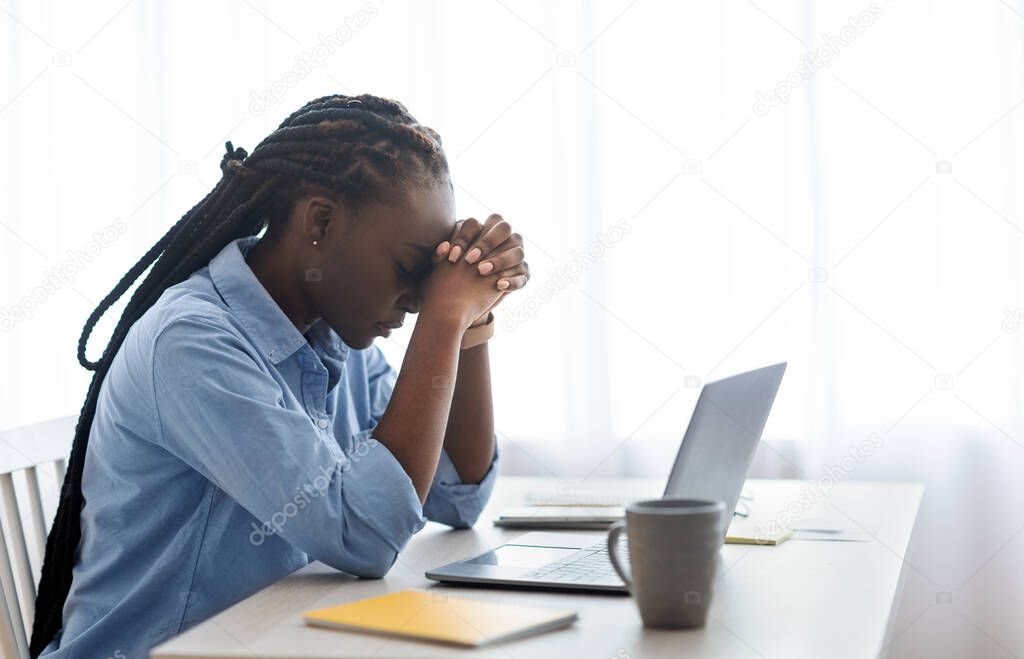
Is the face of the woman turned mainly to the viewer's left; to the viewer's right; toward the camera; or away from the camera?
to the viewer's right

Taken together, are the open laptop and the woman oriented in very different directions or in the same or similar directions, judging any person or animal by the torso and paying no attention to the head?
very different directions

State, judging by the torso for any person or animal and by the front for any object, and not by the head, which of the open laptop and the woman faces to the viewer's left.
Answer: the open laptop

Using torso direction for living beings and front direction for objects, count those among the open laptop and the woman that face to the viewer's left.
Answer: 1

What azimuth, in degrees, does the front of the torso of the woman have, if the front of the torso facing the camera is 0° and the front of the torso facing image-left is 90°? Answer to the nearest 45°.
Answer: approximately 315°

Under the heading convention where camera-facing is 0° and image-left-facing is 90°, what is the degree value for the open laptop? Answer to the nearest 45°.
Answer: approximately 90°
